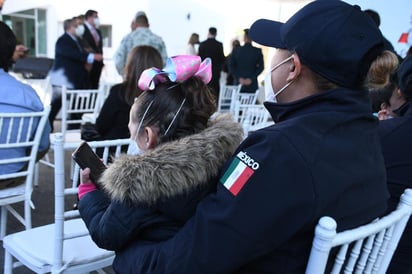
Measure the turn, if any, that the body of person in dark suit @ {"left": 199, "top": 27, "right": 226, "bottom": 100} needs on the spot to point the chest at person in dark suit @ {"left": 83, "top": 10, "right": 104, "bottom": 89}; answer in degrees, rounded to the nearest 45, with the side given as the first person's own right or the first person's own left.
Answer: approximately 90° to the first person's own left

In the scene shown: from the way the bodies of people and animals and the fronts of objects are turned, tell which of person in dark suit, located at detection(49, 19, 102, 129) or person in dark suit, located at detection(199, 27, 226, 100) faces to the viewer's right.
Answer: person in dark suit, located at detection(49, 19, 102, 129)

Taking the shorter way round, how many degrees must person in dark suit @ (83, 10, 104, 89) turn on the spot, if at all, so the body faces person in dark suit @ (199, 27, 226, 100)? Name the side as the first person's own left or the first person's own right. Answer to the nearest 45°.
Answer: approximately 45° to the first person's own left

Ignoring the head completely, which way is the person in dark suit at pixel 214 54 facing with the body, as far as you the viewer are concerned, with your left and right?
facing away from the viewer

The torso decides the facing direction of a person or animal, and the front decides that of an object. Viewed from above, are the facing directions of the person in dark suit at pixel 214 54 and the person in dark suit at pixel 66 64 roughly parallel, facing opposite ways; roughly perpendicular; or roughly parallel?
roughly perpendicular

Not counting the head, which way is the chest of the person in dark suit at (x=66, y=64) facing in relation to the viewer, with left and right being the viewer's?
facing to the right of the viewer

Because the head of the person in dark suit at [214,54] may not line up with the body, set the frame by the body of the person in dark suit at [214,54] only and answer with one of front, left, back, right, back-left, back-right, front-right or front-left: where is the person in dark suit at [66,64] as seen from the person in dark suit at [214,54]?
back-left
